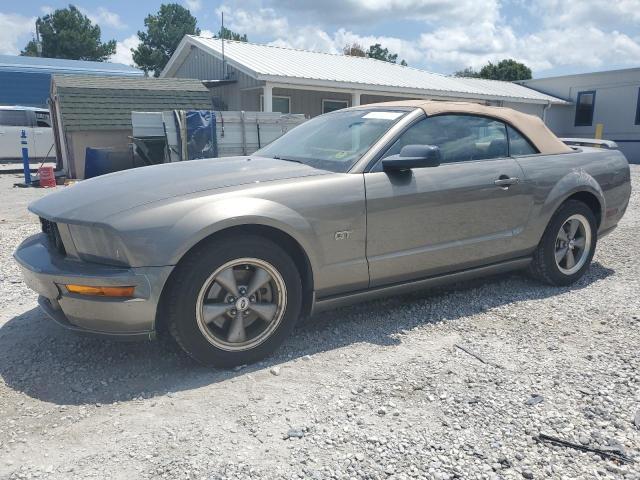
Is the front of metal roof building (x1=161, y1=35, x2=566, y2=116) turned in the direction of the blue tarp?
no

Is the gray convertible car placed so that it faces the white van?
no

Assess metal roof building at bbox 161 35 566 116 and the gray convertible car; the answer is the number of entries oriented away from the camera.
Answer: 0

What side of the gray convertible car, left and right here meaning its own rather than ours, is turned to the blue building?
right

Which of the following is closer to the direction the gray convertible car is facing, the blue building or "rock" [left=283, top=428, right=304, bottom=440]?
the rock

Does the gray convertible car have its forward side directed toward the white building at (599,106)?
no

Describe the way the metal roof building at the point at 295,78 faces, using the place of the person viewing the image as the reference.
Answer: facing the viewer and to the right of the viewer

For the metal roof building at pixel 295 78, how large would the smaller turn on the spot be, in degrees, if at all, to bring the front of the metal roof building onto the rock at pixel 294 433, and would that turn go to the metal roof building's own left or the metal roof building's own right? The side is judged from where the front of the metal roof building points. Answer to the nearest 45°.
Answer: approximately 45° to the metal roof building's own right

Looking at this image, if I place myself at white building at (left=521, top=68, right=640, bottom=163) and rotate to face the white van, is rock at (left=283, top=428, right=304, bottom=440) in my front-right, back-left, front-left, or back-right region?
front-left

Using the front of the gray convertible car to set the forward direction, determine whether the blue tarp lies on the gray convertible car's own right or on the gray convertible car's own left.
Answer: on the gray convertible car's own right

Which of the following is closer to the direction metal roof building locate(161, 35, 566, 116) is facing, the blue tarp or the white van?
the blue tarp

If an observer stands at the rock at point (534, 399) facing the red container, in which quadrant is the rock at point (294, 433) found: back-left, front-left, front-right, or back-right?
front-left

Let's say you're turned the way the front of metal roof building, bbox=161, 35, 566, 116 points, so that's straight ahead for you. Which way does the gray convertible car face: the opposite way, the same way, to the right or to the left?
to the right

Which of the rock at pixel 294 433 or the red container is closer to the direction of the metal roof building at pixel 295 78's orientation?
the rock

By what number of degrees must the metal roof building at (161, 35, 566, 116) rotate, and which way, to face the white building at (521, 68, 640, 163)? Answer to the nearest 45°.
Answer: approximately 90° to its left

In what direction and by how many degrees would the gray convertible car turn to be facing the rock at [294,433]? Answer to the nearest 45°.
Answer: approximately 45° to its left

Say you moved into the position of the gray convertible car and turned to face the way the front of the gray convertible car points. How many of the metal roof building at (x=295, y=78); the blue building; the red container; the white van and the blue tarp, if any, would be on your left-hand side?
0

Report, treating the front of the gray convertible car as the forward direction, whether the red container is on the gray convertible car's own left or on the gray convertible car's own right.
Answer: on the gray convertible car's own right
